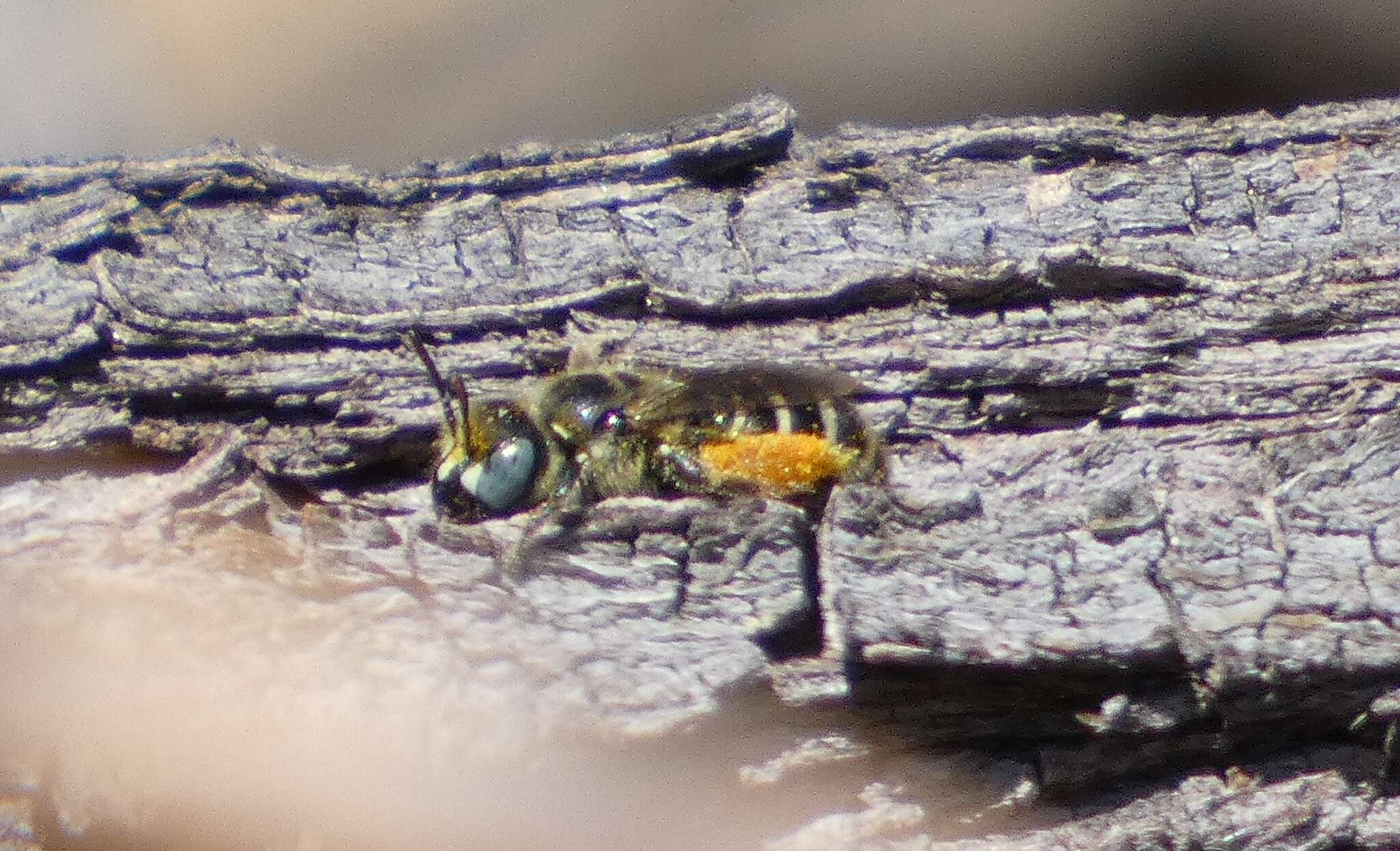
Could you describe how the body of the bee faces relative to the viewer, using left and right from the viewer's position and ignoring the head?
facing to the left of the viewer
